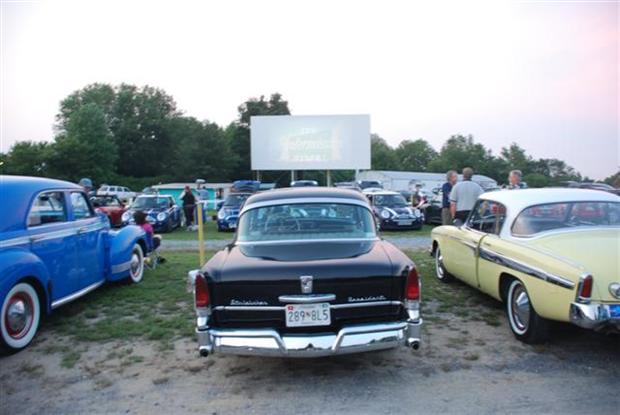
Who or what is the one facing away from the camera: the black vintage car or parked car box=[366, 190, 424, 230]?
the black vintage car

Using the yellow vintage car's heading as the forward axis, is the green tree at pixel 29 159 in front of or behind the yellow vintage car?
in front

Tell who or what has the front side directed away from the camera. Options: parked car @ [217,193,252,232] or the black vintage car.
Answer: the black vintage car

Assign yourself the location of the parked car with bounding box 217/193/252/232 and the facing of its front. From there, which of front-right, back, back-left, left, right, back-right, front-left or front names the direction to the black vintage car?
front-left

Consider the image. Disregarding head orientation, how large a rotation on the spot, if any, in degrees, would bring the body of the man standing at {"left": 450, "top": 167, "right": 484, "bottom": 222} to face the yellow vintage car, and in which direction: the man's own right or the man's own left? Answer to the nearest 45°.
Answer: approximately 180°

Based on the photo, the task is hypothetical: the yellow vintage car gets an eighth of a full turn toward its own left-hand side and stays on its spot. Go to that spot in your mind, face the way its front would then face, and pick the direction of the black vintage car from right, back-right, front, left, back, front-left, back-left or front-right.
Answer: front-left

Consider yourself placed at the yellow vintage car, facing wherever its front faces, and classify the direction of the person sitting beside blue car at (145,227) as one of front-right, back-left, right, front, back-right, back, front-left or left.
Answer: front-left

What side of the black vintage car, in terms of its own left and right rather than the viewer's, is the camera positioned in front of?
back

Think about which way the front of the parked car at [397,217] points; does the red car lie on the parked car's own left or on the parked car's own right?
on the parked car's own right

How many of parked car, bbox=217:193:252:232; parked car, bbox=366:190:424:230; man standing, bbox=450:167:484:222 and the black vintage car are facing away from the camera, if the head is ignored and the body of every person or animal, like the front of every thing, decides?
2

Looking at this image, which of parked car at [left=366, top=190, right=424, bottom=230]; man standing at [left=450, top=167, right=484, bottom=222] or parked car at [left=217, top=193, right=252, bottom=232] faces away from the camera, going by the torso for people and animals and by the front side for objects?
the man standing

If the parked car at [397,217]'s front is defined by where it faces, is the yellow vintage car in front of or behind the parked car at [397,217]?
in front

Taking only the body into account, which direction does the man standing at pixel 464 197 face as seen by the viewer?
away from the camera
